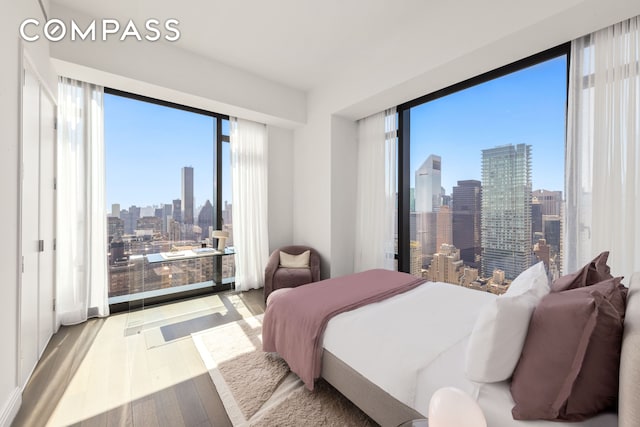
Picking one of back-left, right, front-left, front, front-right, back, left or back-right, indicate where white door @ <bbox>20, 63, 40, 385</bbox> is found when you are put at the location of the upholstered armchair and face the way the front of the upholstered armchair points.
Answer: front-right

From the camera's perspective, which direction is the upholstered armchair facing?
toward the camera

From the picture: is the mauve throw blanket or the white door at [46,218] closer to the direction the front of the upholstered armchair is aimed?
the mauve throw blanket

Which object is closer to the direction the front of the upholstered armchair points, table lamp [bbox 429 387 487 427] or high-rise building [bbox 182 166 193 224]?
the table lamp

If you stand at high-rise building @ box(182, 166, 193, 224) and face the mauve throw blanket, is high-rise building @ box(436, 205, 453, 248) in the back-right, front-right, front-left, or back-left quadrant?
front-left

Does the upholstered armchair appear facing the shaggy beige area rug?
yes

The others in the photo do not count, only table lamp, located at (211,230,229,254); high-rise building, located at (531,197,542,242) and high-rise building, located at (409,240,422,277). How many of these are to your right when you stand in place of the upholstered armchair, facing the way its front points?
1

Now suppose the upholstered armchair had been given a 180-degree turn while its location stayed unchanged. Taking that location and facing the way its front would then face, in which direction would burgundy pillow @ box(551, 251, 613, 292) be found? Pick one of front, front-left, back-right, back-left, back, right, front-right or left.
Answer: back-right

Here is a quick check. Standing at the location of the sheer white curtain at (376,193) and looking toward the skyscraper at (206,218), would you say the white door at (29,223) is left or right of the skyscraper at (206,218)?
left

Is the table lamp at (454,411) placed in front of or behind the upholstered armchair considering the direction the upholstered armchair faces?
in front

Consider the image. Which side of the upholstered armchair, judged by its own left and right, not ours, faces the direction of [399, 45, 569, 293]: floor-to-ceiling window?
left

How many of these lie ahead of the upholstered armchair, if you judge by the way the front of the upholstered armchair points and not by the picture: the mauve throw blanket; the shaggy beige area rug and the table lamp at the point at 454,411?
3

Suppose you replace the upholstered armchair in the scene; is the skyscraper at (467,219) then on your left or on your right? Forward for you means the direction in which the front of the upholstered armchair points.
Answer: on your left

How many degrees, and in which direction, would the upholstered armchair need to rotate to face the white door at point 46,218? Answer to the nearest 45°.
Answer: approximately 45° to its right

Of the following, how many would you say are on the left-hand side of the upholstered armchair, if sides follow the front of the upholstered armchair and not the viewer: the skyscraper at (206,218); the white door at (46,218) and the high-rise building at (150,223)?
0
